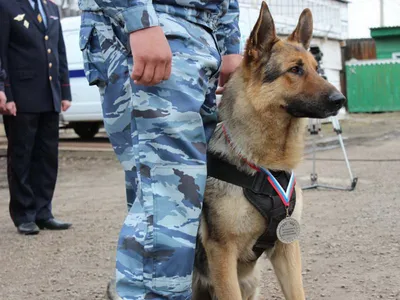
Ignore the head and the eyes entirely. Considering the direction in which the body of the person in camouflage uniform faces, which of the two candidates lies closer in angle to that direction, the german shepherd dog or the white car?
the german shepherd dog

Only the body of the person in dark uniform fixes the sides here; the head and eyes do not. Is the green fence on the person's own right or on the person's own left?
on the person's own left

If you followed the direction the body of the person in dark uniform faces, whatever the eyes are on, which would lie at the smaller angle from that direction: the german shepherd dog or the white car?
the german shepherd dog

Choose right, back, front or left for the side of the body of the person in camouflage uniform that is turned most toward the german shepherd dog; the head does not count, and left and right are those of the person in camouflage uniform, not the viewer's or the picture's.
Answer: left

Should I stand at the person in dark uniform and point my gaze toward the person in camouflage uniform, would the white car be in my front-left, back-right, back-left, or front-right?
back-left

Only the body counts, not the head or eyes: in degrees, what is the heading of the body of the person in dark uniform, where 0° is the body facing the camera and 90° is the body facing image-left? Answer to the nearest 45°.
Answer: approximately 315°

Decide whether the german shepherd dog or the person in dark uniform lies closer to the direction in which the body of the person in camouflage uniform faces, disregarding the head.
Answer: the german shepherd dog

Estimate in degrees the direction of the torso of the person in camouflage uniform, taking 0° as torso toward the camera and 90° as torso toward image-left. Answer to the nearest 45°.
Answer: approximately 315°

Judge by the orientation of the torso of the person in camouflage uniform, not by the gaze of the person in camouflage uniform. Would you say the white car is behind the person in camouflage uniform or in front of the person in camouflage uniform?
behind
